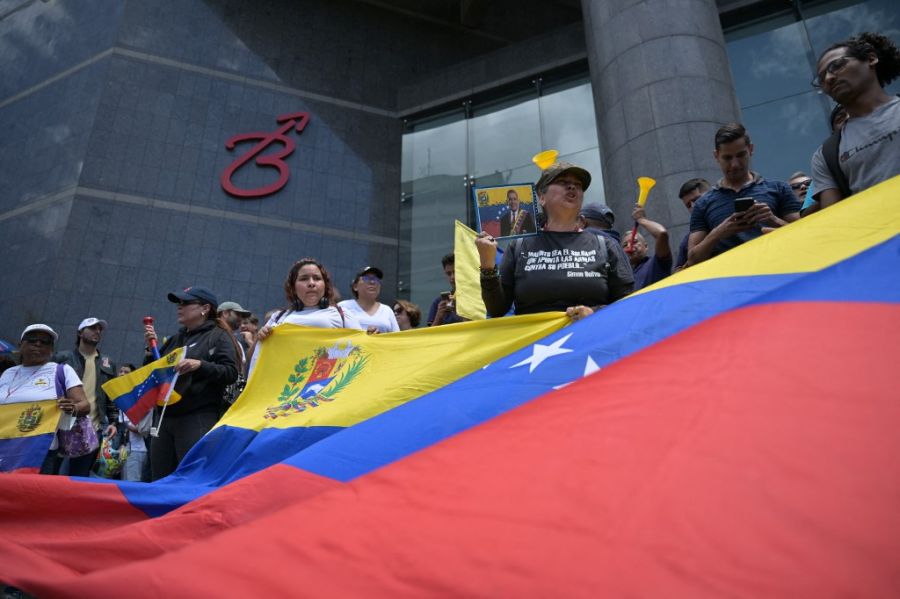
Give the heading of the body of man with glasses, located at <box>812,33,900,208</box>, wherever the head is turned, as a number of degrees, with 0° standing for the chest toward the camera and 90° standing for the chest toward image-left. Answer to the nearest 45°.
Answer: approximately 45°

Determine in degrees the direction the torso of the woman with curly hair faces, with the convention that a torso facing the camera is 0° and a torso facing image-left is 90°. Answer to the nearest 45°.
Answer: approximately 0°

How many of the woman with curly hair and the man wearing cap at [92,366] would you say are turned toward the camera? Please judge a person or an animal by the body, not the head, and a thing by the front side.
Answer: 2
